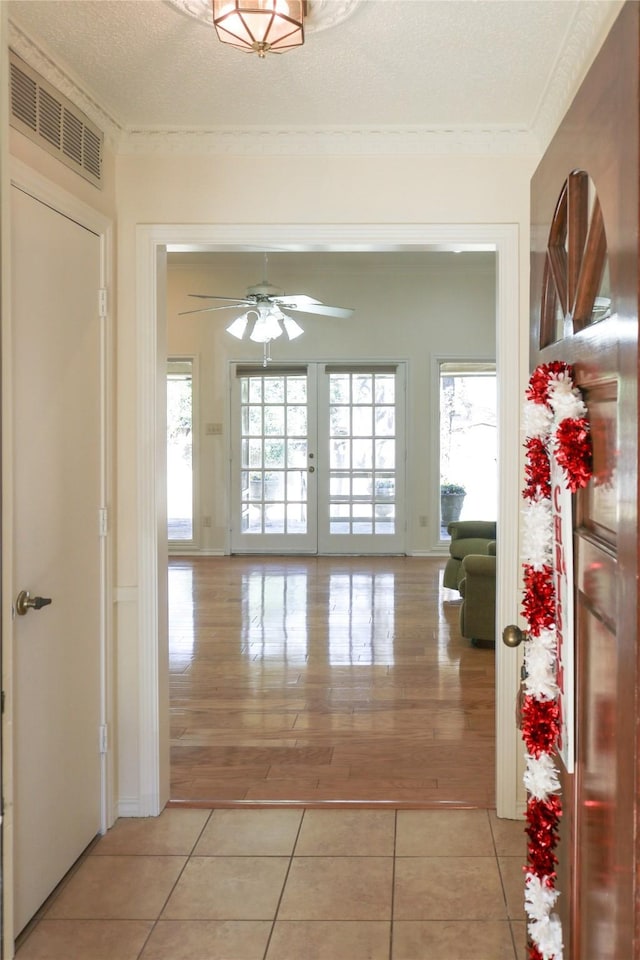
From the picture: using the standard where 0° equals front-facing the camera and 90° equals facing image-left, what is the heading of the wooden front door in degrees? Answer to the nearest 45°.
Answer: approximately 90°

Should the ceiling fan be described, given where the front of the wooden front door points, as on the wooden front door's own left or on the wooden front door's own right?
on the wooden front door's own right

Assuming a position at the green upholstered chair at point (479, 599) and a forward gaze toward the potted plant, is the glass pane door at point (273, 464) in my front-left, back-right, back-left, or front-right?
front-left

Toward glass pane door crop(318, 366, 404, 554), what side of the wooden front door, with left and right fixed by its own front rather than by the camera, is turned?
right

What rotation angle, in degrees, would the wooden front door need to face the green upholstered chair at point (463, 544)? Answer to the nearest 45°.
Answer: approximately 90° to its right

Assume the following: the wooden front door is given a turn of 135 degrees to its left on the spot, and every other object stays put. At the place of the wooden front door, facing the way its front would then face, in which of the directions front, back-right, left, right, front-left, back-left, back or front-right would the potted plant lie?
back-left
